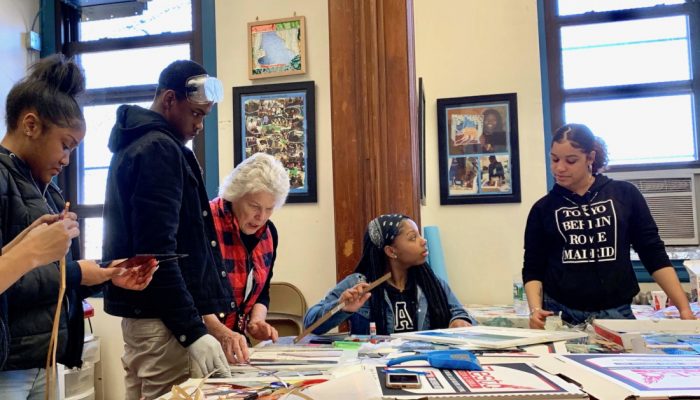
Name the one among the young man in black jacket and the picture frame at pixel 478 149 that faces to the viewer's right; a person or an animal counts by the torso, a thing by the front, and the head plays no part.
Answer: the young man in black jacket

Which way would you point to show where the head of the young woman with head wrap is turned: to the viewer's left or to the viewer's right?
to the viewer's right

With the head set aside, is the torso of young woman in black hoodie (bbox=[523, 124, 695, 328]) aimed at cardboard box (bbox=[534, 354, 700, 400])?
yes

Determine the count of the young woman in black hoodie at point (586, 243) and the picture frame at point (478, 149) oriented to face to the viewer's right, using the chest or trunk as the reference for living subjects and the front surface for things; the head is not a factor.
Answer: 0

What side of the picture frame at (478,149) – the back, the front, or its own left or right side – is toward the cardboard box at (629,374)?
front

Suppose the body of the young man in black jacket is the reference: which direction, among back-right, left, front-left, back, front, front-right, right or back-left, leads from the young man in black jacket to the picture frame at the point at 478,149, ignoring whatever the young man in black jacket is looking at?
front-left

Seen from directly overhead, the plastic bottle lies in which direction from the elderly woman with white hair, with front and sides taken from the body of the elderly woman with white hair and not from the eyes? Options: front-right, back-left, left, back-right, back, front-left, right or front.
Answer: left

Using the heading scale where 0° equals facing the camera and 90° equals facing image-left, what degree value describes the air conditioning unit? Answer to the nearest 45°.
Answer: approximately 0°

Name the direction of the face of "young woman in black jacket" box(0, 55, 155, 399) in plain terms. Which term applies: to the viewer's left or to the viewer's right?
to the viewer's right
